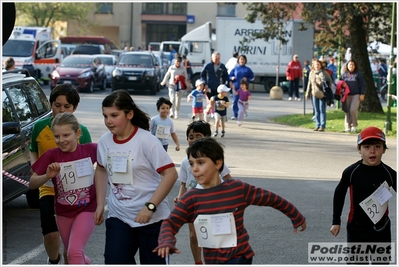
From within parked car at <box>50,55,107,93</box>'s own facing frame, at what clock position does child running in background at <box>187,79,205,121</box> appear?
The child running in background is roughly at 10 o'clock from the parked car.

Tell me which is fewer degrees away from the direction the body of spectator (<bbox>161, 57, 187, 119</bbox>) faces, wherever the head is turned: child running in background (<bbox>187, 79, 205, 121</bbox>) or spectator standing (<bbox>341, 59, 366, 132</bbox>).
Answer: the child running in background

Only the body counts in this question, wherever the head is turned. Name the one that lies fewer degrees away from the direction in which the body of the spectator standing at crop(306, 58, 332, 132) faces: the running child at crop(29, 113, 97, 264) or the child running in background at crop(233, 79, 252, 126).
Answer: the running child

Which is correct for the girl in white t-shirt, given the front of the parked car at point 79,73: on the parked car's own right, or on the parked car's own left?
on the parked car's own left

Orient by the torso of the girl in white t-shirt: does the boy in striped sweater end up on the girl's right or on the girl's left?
on the girl's left

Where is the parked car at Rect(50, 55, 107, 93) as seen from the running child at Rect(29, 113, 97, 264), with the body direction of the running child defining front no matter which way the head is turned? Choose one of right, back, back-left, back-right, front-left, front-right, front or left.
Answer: back-right

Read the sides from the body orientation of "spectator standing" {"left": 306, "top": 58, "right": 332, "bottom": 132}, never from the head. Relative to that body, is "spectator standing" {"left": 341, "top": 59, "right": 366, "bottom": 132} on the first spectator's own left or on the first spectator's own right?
on the first spectator's own left

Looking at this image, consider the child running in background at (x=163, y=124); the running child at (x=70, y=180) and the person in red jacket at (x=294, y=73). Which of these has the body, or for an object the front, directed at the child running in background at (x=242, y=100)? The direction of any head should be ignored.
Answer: the person in red jacket

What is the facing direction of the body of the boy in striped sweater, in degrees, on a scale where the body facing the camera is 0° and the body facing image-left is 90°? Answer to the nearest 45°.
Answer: approximately 45°
